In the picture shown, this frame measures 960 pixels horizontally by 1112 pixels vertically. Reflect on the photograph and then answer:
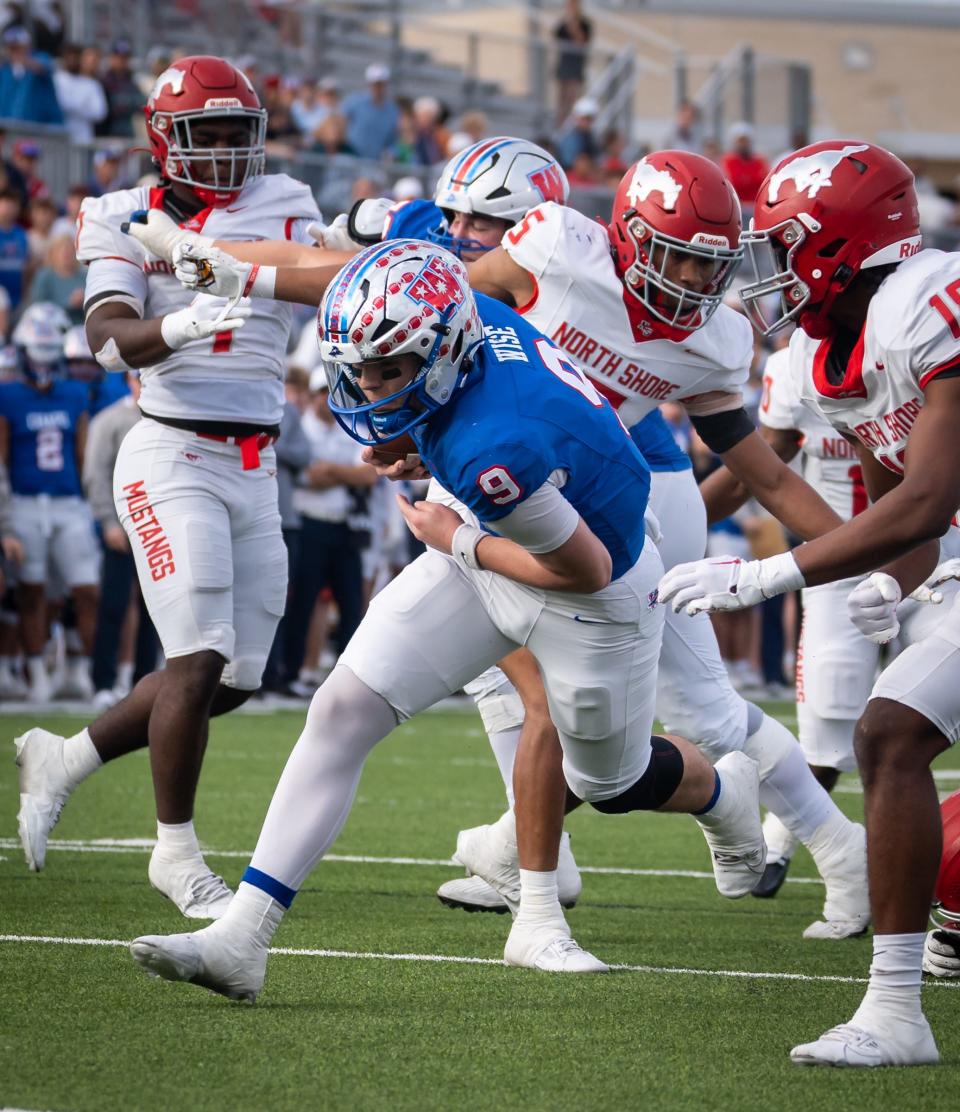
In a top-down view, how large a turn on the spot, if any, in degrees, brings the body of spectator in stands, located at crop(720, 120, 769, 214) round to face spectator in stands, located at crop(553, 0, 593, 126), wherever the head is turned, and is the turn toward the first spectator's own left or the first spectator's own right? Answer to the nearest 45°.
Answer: approximately 135° to the first spectator's own right

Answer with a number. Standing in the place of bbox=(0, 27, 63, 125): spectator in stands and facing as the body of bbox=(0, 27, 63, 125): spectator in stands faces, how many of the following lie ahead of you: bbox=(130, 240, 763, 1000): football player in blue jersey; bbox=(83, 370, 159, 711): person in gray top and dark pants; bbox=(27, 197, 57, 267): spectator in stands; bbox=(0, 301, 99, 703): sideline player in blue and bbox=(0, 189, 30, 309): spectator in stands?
5

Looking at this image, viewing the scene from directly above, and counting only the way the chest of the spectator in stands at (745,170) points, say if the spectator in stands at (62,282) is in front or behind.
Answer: in front

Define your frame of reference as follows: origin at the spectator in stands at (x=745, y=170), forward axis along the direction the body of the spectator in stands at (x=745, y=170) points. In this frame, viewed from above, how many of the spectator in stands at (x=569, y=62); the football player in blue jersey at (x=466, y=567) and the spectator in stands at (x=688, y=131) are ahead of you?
1

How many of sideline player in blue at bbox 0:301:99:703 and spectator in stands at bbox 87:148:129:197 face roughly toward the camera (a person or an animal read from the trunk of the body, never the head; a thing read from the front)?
2

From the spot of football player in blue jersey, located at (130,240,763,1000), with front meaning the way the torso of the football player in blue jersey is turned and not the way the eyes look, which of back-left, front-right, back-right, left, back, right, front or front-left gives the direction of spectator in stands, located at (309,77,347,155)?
back-right

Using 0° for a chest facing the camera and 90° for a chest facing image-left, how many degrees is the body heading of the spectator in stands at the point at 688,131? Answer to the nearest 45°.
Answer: approximately 0°

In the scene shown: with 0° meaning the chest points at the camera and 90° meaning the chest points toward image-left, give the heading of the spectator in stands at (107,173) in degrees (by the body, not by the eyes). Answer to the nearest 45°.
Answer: approximately 0°

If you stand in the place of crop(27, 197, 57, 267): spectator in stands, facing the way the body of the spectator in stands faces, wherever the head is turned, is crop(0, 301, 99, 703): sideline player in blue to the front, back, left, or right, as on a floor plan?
front

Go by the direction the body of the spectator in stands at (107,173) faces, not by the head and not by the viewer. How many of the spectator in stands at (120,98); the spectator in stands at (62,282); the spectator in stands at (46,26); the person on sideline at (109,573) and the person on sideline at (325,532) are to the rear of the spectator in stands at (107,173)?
2
